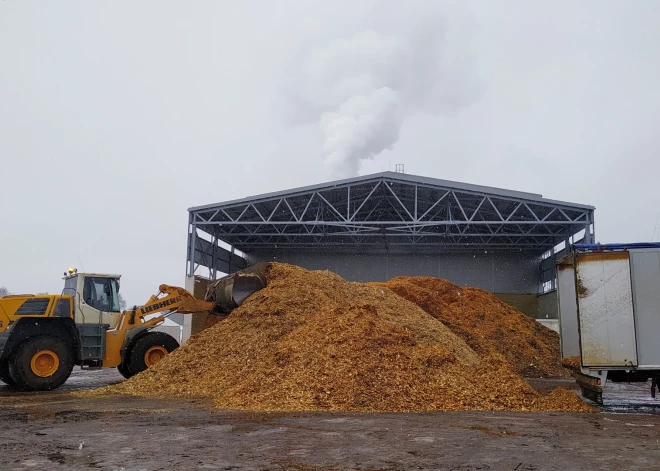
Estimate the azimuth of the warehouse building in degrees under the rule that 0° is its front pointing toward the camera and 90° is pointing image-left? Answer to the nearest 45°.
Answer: approximately 0°

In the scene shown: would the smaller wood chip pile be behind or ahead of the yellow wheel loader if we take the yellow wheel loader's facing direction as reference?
ahead

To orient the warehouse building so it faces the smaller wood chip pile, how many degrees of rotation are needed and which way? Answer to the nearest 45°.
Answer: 0° — it already faces it

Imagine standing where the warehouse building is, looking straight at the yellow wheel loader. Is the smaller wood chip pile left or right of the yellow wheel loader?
left

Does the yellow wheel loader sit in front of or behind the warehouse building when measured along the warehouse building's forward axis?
in front

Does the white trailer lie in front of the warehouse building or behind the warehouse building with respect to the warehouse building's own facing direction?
in front

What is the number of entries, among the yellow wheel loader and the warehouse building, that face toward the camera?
1

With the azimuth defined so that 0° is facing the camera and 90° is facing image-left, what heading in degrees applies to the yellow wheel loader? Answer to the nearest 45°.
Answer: approximately 270°
